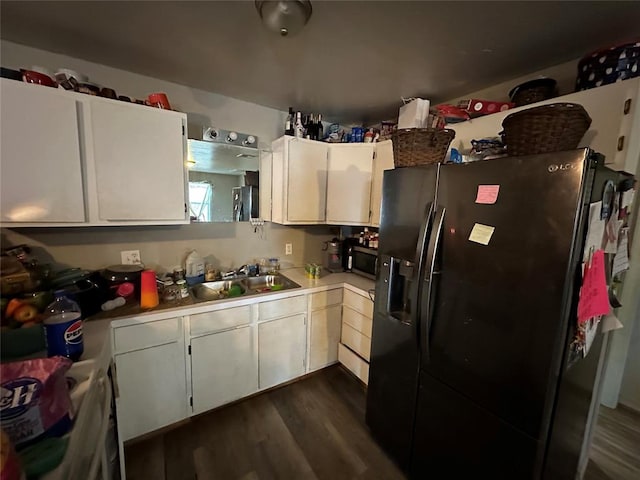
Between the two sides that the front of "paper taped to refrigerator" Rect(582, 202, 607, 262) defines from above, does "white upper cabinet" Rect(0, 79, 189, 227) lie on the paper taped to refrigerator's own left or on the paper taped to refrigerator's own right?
on the paper taped to refrigerator's own right

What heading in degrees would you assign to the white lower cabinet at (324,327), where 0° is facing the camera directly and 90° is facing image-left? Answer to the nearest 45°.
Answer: approximately 315°

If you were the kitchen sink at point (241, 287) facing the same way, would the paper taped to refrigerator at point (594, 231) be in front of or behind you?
in front

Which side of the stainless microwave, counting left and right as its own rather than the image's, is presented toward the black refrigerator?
left

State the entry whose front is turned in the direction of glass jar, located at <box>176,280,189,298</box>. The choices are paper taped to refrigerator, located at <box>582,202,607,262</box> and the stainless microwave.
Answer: the stainless microwave

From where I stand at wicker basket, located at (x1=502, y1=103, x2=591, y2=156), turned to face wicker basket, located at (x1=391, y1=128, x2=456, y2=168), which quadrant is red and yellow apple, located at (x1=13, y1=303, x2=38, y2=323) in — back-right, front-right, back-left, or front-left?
front-left

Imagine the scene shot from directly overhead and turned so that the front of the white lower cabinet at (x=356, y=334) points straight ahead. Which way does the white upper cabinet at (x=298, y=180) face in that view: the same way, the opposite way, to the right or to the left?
to the left

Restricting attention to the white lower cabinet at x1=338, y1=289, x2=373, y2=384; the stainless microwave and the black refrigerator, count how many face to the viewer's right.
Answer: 0

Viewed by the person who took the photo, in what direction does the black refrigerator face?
facing the viewer and to the left of the viewer

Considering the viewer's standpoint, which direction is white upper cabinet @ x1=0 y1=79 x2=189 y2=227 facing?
facing the viewer and to the right of the viewer
